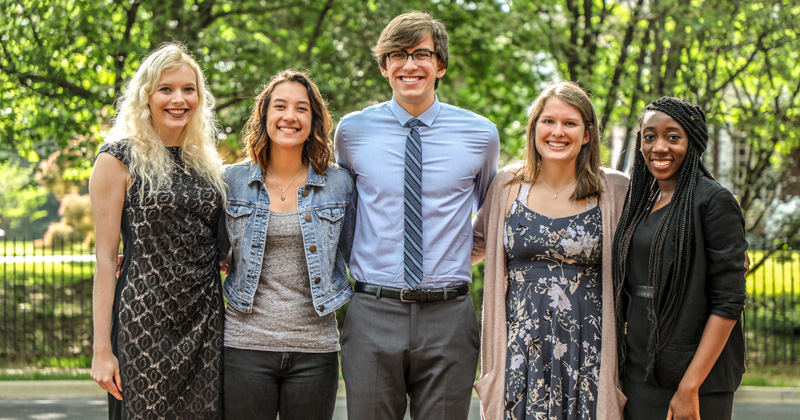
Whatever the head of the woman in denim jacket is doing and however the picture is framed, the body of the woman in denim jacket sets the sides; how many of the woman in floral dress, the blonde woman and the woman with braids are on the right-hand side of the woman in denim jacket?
1

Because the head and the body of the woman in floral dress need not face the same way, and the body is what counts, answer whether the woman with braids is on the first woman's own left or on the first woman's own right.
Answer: on the first woman's own left

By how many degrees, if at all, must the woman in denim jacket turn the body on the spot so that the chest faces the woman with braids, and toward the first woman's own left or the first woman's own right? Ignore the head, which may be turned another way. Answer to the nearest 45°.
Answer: approximately 45° to the first woman's own left

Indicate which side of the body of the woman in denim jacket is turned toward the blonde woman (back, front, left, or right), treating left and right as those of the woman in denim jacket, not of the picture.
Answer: right

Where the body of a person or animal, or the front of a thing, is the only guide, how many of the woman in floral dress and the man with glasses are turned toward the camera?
2

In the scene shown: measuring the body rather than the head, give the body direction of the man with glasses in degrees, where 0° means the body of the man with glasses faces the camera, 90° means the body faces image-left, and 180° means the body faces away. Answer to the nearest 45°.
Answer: approximately 0°

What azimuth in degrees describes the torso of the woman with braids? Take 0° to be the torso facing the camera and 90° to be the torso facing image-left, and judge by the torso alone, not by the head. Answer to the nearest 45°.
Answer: approximately 45°
